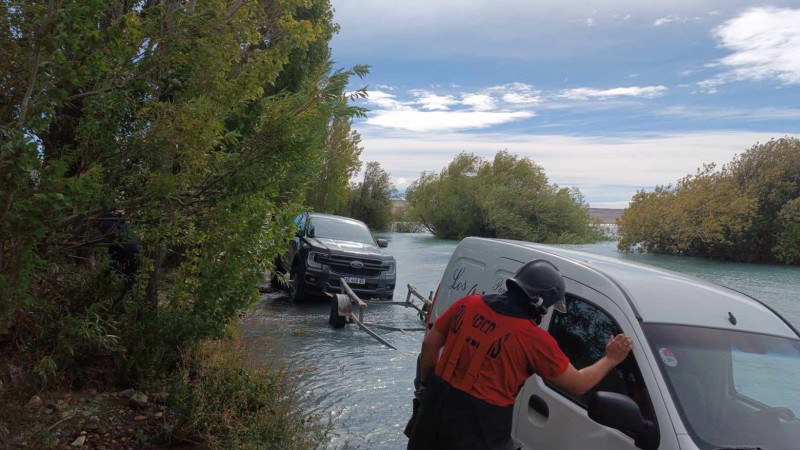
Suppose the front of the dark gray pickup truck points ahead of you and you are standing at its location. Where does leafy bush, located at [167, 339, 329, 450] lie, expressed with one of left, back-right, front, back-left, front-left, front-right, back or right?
front-right

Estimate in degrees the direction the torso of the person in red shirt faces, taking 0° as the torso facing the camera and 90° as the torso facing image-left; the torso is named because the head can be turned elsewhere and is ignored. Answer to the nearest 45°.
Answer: approximately 225°

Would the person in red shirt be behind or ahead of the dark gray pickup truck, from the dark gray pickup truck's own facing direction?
ahead

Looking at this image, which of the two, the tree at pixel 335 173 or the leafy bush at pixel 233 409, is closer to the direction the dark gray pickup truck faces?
the leafy bush

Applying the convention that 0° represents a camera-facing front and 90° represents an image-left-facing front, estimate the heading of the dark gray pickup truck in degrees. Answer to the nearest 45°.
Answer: approximately 315°

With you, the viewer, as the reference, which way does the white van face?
facing the viewer and to the right of the viewer

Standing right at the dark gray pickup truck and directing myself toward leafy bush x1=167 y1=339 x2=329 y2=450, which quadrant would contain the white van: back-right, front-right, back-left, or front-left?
front-left

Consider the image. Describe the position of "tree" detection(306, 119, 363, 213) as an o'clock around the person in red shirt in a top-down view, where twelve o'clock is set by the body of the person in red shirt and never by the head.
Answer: The tree is roughly at 10 o'clock from the person in red shirt.

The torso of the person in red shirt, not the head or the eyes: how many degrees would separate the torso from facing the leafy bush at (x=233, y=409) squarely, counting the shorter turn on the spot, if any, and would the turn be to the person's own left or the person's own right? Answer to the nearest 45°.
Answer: approximately 90° to the person's own left

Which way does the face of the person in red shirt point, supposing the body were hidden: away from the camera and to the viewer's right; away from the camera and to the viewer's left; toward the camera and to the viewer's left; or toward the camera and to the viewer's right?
away from the camera and to the viewer's right

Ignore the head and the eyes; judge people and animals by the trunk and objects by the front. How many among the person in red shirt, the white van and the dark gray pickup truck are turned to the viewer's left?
0

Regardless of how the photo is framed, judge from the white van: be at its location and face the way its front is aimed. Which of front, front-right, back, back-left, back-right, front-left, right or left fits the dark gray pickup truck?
back

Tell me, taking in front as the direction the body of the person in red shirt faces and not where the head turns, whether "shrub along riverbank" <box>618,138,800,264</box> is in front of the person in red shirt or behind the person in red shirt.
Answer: in front
